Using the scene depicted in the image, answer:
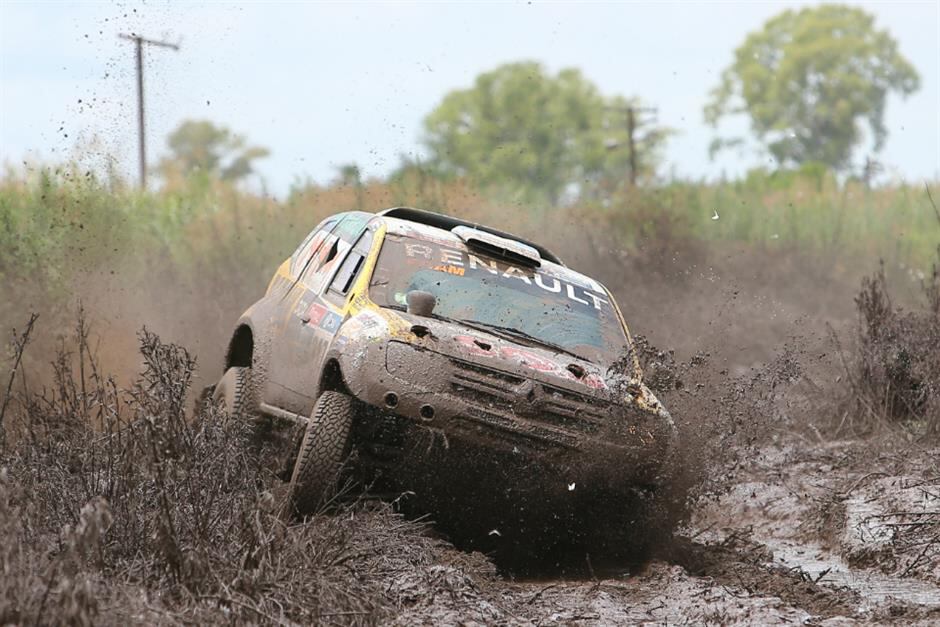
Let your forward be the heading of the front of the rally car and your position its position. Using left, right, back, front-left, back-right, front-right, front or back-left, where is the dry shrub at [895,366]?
left

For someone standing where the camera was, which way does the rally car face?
facing the viewer and to the right of the viewer
